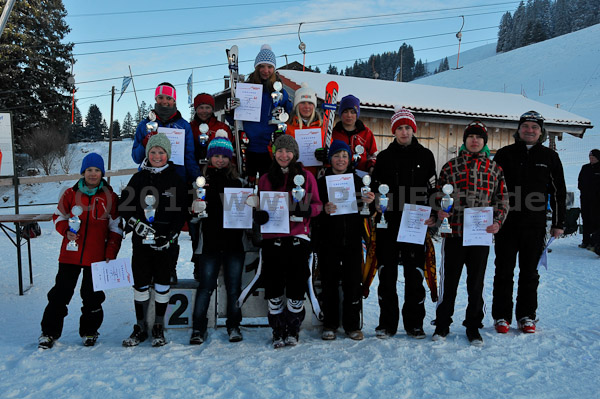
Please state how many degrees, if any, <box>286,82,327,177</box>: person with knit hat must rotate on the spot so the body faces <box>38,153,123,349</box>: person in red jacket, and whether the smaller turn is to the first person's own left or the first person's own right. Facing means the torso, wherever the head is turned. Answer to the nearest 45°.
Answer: approximately 90° to the first person's own right

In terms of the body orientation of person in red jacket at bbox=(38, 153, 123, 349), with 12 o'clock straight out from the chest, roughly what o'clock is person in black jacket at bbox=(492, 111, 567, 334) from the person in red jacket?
The person in black jacket is roughly at 10 o'clock from the person in red jacket.

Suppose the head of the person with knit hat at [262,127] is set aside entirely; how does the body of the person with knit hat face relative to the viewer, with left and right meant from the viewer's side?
facing the viewer

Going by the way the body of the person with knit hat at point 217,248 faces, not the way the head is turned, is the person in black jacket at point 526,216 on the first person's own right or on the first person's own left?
on the first person's own left

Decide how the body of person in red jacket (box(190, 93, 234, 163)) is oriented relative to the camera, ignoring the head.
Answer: toward the camera

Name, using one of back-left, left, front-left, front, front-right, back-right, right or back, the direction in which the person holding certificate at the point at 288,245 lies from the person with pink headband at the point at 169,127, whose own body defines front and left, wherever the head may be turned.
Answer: front-left

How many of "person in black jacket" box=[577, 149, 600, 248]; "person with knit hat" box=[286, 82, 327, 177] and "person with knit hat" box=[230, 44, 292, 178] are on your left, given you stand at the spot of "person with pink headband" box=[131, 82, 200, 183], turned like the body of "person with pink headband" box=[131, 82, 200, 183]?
3

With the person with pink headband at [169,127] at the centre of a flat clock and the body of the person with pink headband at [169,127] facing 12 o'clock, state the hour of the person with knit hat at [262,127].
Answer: the person with knit hat at [262,127] is roughly at 9 o'clock from the person with pink headband at [169,127].

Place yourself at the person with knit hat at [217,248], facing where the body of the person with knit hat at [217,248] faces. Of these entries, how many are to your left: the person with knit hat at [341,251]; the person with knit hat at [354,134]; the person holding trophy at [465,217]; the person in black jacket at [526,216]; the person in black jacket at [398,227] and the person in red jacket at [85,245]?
5

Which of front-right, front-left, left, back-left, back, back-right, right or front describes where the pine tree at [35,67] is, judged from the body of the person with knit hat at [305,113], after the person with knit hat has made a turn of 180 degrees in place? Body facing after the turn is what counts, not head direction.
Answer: front-left

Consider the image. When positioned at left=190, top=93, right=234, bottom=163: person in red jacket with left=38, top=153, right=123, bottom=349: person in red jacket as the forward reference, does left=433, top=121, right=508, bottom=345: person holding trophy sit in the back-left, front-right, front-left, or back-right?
back-left

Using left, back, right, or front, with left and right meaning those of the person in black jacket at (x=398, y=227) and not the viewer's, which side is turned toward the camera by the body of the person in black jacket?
front

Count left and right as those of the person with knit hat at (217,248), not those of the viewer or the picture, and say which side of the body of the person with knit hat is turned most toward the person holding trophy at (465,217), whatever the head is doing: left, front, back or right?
left

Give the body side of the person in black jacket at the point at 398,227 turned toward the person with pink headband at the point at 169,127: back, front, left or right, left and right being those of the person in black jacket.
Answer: right

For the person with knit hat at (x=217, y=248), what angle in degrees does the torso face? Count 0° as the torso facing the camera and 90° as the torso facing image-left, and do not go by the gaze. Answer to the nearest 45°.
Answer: approximately 0°

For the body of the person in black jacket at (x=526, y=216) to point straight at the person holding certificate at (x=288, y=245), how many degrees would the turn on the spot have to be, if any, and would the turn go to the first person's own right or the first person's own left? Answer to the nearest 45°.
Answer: approximately 45° to the first person's own right
